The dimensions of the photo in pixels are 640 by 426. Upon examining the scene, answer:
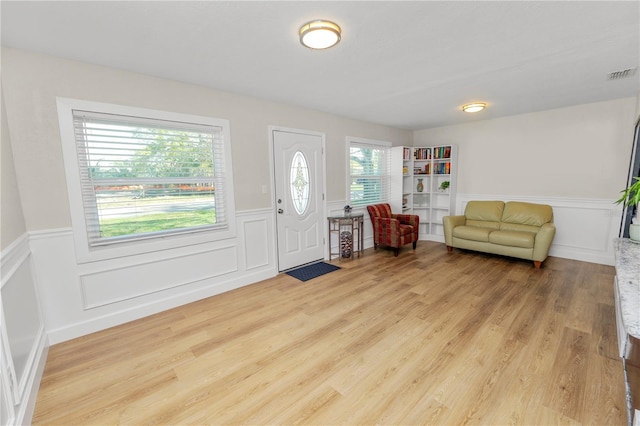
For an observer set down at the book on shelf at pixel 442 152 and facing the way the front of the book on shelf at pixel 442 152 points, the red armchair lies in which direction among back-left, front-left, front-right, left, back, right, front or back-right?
front-right

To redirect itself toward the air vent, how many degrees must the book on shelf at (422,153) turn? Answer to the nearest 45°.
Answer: approximately 45° to its left

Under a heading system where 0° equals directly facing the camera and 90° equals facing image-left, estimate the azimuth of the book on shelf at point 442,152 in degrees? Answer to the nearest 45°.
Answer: approximately 0°

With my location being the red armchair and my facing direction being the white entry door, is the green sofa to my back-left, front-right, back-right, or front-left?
back-left

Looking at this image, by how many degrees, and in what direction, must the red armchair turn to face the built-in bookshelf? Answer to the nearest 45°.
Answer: approximately 90° to its left

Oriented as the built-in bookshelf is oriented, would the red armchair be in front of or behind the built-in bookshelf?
in front

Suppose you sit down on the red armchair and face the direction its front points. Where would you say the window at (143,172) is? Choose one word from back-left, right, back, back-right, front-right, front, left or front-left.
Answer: right
